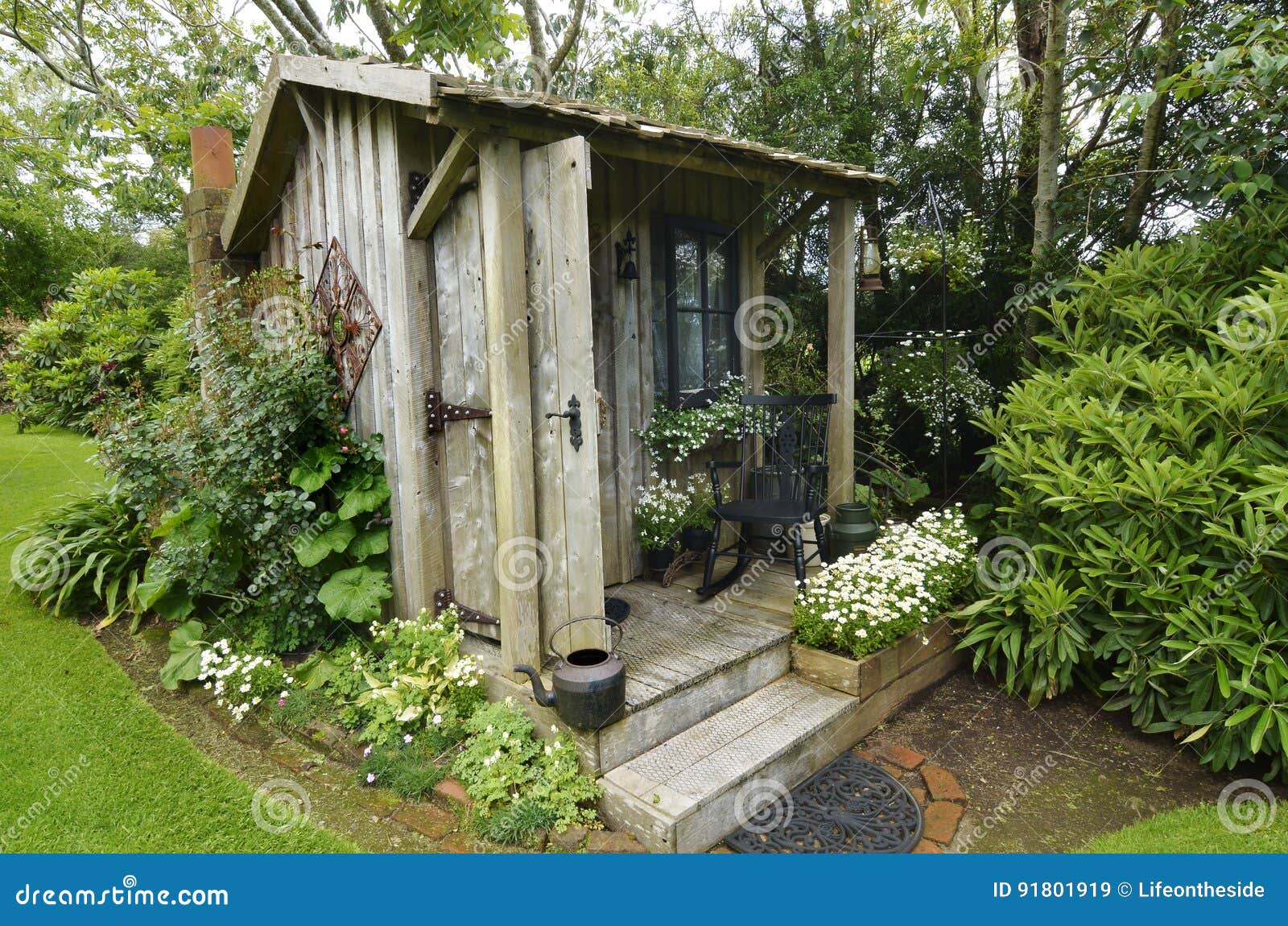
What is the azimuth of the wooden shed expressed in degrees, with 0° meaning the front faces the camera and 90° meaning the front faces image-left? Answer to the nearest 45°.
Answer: approximately 315°

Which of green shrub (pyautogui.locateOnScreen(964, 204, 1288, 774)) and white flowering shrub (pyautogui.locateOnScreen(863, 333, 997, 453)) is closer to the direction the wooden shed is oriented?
the green shrub

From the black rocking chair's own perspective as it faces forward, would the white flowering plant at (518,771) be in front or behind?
in front

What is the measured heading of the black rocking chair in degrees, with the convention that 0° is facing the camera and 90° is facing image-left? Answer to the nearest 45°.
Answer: approximately 45°

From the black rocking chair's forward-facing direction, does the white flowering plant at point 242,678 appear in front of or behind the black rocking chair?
in front

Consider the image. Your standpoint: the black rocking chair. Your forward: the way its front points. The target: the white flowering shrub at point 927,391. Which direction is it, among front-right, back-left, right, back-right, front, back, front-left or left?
back

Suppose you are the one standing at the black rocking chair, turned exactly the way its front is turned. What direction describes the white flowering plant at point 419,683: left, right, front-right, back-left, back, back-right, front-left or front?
front

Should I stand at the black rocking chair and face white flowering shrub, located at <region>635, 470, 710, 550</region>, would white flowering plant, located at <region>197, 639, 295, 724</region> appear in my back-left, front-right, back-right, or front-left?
front-left

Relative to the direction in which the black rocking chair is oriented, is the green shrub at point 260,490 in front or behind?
in front

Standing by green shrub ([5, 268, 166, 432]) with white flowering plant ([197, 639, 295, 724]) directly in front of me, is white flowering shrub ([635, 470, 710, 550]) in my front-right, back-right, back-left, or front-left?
front-left

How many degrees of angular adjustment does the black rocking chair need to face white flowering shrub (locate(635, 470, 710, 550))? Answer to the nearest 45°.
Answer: approximately 45° to its right
